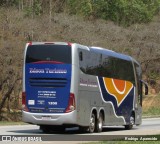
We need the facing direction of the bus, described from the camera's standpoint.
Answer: facing away from the viewer and to the right of the viewer
